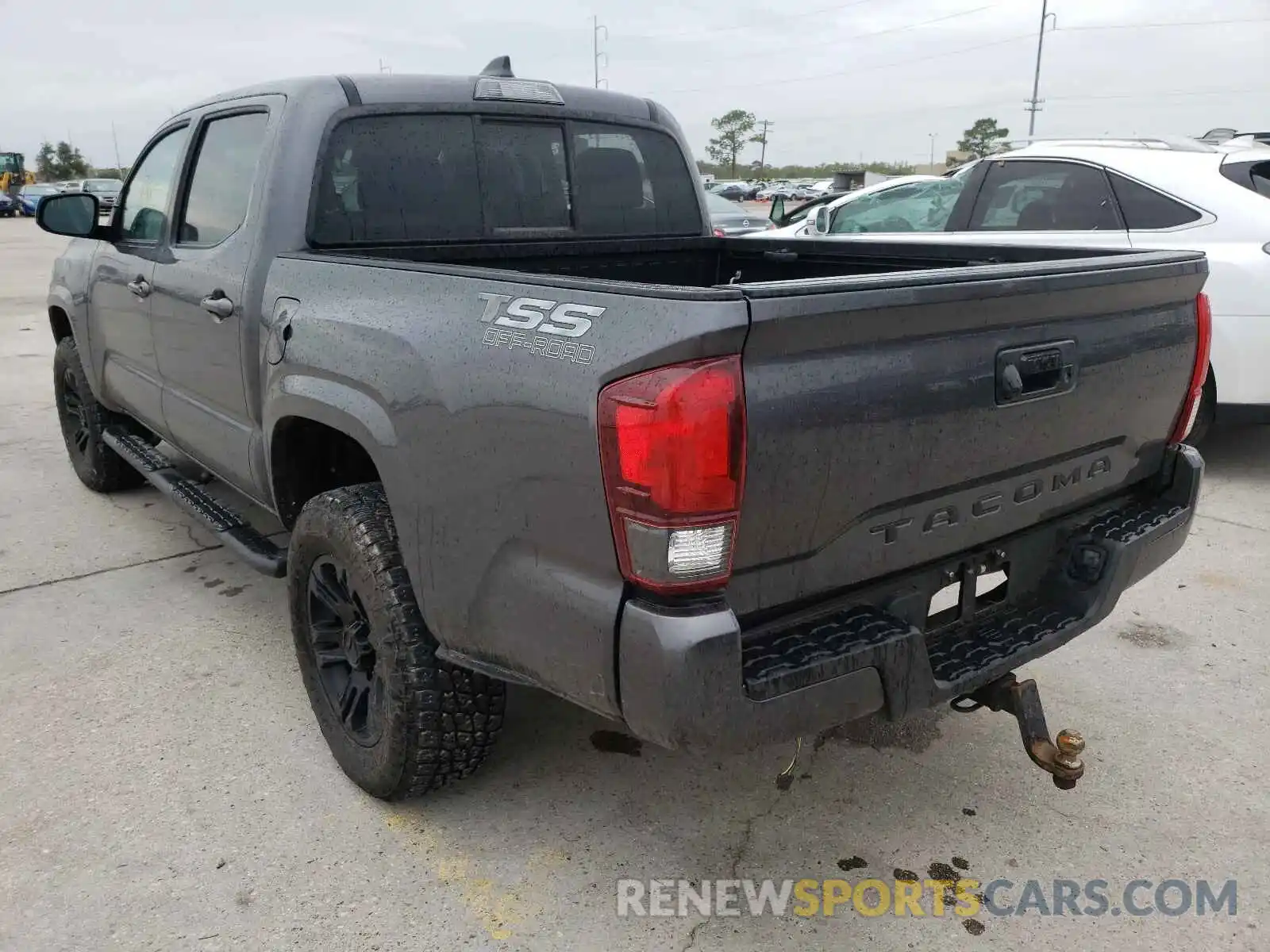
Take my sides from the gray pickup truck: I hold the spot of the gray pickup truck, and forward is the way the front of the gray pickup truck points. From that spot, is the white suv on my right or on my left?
on my right

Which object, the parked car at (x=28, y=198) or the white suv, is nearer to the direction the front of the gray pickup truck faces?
the parked car

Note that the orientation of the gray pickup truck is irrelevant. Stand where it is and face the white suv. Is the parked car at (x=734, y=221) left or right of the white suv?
left

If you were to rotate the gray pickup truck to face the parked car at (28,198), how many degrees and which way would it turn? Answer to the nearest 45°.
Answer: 0° — it already faces it

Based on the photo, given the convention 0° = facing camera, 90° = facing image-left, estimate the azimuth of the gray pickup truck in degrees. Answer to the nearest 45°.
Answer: approximately 135°

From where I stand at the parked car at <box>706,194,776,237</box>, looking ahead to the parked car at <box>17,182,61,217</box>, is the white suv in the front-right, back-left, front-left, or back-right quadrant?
back-left

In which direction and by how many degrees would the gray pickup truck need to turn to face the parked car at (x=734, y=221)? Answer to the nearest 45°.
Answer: approximately 45° to its right

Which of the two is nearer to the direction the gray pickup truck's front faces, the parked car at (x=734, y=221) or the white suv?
the parked car
